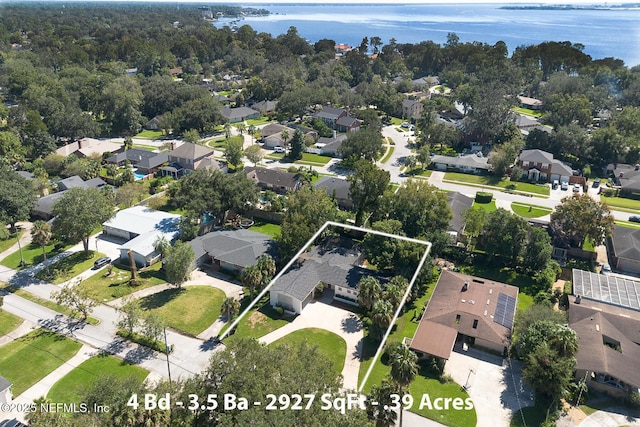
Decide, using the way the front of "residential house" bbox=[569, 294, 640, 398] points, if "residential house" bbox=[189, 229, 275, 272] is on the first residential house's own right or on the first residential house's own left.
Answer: on the first residential house's own right

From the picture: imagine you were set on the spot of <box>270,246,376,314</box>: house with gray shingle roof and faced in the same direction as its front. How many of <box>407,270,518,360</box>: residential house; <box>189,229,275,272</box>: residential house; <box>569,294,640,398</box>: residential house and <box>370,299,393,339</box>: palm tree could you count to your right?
1

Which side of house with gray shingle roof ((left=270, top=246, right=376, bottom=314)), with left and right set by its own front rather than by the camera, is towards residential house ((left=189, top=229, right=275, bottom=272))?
right

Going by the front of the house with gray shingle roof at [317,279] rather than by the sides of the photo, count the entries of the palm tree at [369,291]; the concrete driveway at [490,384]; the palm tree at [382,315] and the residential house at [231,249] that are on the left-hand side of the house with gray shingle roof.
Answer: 3

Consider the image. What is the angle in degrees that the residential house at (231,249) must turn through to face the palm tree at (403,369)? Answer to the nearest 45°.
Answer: approximately 45° to its left

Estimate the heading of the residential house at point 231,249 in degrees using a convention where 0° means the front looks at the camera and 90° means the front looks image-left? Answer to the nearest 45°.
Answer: approximately 45°

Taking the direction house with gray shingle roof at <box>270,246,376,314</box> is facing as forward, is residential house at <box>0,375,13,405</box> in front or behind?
in front

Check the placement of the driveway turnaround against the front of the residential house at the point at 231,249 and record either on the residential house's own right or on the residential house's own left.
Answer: on the residential house's own left

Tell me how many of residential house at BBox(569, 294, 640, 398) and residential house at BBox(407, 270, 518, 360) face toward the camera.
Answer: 2

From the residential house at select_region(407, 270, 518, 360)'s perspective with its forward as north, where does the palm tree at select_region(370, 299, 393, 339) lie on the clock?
The palm tree is roughly at 2 o'clock from the residential house.

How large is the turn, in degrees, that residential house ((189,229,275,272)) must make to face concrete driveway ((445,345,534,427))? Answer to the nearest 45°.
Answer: approximately 90° to its left

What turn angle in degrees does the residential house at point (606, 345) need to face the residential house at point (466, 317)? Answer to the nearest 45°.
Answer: approximately 90° to its right
